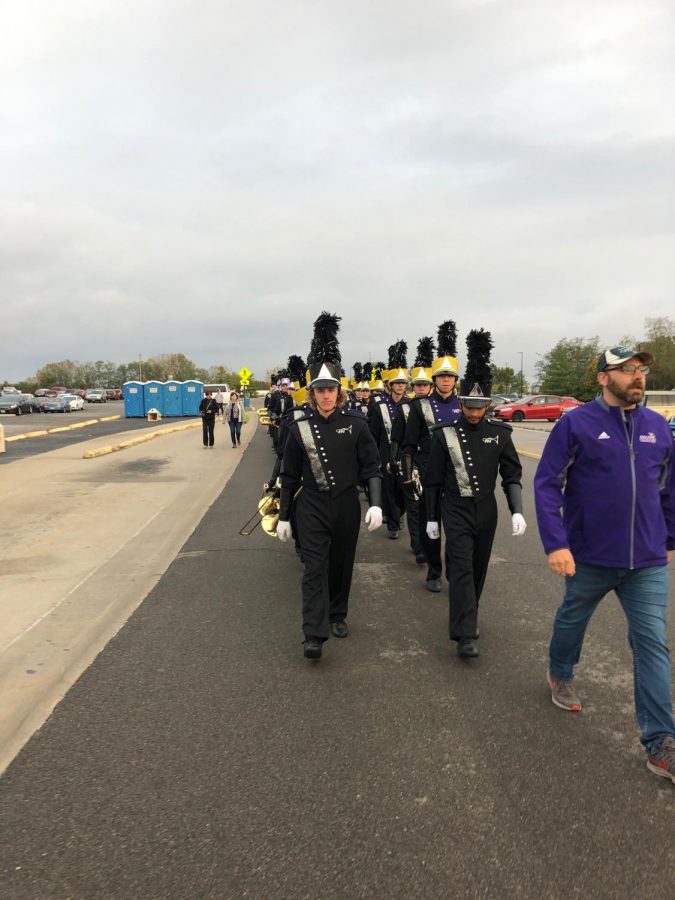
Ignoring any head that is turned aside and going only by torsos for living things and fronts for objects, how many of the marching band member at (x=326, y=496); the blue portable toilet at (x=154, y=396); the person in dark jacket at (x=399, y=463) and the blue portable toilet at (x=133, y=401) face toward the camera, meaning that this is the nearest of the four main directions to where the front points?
4

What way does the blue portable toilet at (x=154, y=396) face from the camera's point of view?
toward the camera

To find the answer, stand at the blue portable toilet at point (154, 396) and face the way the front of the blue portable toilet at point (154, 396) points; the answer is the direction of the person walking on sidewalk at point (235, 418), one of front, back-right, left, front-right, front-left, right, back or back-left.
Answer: front

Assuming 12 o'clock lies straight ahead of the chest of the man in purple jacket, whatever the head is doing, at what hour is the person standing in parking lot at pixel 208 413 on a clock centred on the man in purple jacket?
The person standing in parking lot is roughly at 6 o'clock from the man in purple jacket.

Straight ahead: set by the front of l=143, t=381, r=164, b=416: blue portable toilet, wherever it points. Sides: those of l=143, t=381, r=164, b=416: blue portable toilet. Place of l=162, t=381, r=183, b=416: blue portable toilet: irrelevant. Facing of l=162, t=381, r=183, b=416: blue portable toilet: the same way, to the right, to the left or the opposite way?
the same way

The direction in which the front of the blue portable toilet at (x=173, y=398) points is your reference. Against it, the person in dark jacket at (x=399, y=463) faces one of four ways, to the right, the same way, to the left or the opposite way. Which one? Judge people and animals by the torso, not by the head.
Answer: the same way

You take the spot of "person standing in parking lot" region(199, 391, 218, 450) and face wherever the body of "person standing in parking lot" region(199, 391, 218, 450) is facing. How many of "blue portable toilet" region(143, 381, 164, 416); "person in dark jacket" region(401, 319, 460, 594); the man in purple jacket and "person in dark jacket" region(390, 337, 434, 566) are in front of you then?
3

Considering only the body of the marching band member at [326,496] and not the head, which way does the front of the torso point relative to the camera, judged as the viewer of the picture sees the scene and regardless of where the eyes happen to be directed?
toward the camera

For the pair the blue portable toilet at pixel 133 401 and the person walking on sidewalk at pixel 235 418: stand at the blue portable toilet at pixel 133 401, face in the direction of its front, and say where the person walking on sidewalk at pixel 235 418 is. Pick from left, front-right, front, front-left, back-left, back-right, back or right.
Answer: front

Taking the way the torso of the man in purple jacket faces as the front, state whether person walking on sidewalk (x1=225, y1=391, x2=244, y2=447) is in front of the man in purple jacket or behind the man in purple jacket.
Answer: behind

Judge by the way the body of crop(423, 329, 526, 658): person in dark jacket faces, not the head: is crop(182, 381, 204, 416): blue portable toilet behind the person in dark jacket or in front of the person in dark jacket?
behind

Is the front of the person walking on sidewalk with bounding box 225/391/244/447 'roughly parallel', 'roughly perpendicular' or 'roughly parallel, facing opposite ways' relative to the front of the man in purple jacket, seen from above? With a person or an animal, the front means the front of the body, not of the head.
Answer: roughly parallel

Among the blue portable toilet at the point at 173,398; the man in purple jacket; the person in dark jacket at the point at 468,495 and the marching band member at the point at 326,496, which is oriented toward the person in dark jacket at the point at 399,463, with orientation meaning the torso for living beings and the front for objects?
the blue portable toilet

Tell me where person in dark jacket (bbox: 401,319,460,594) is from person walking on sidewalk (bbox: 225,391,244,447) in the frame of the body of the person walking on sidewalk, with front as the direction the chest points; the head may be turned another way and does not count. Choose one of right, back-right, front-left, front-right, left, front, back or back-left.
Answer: front

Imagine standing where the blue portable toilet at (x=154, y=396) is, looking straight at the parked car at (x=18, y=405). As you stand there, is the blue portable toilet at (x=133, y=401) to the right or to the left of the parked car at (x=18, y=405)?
left

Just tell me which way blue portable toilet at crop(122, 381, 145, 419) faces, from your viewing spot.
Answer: facing the viewer

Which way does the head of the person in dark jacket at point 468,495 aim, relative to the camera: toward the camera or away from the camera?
toward the camera
